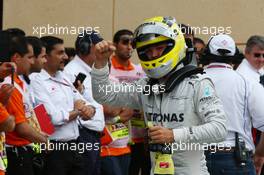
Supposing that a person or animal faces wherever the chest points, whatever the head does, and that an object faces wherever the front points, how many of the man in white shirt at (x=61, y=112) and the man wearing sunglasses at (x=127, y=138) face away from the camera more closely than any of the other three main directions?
0

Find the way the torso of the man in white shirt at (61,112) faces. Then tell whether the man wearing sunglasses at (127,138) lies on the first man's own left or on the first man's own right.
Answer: on the first man's own left

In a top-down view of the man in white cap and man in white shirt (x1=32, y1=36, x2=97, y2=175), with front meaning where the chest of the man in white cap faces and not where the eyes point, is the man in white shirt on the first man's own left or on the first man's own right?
on the first man's own left

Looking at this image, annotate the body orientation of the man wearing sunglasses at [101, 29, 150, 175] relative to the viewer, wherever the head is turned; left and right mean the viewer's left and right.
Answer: facing the viewer and to the right of the viewer

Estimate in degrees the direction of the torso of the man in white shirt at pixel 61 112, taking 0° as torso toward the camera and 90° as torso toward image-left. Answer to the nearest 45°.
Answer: approximately 315°

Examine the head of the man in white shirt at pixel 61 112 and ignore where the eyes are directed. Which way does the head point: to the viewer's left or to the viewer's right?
to the viewer's right

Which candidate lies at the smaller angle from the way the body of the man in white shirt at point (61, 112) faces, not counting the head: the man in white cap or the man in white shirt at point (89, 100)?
the man in white cap
